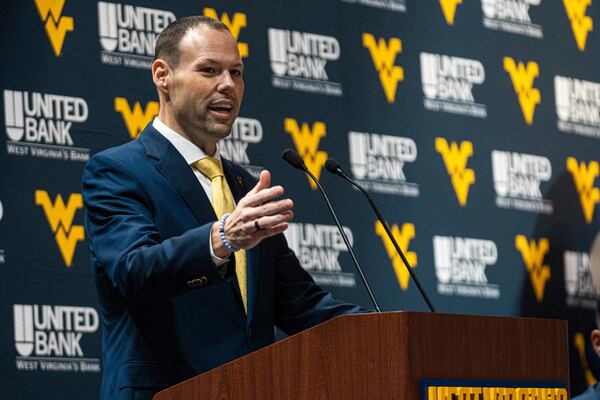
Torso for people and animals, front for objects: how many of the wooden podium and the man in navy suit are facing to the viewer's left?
0

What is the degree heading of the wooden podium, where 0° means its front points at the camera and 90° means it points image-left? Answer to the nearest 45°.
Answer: approximately 315°

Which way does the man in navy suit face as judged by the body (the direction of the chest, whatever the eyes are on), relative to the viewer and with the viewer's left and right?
facing the viewer and to the right of the viewer

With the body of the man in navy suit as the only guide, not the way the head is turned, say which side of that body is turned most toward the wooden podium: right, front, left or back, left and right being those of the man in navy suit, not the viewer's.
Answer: front
